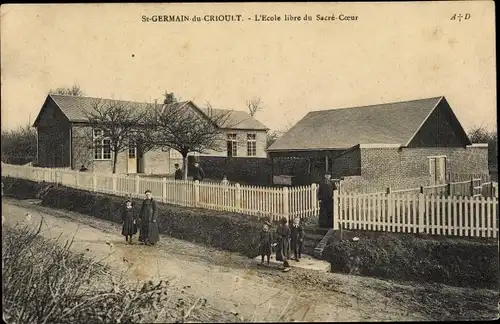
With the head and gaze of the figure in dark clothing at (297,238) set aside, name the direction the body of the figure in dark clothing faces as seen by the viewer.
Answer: toward the camera

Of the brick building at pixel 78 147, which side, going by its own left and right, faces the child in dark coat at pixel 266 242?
front

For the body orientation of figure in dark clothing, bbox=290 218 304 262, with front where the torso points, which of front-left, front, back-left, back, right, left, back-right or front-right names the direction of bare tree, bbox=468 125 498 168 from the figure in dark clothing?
left

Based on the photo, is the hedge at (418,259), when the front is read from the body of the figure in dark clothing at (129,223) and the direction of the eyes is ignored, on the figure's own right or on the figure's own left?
on the figure's own left

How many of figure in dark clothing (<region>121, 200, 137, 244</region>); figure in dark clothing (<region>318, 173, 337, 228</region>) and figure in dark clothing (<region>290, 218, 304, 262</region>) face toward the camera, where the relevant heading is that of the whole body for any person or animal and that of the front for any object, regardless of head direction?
3

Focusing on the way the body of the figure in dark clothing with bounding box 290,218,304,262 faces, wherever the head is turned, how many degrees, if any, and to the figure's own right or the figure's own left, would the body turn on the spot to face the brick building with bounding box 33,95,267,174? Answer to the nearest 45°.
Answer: approximately 135° to the figure's own right

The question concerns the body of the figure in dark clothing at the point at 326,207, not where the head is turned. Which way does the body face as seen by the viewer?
toward the camera
